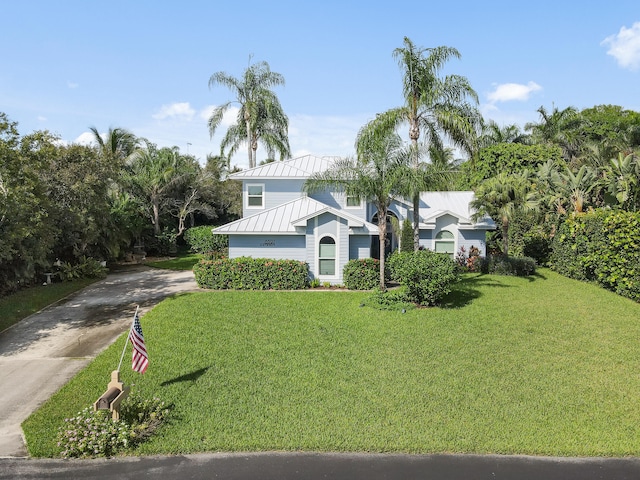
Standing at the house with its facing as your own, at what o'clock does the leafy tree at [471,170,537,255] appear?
The leafy tree is roughly at 9 o'clock from the house.

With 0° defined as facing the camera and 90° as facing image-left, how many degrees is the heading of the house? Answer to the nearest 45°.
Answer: approximately 0°

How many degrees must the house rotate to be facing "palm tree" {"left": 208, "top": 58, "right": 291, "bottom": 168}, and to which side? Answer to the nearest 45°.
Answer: approximately 135° to its right

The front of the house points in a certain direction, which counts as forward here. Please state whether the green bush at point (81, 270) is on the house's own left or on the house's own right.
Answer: on the house's own right

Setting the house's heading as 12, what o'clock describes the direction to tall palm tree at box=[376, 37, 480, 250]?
The tall palm tree is roughly at 10 o'clock from the house.

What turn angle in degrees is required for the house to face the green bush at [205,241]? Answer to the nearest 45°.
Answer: approximately 135° to its right

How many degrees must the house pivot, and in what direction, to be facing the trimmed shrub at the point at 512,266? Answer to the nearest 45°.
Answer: approximately 90° to its left

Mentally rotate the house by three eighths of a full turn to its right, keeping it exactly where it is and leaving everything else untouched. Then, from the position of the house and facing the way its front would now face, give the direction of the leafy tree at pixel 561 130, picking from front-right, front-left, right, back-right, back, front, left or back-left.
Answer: right

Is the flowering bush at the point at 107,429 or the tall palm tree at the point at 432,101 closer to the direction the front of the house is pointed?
the flowering bush

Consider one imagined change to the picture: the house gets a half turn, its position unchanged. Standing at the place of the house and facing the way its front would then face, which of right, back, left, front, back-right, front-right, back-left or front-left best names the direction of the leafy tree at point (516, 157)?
front-right

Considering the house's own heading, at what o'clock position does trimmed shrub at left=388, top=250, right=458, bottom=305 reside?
The trimmed shrub is roughly at 11 o'clock from the house.
